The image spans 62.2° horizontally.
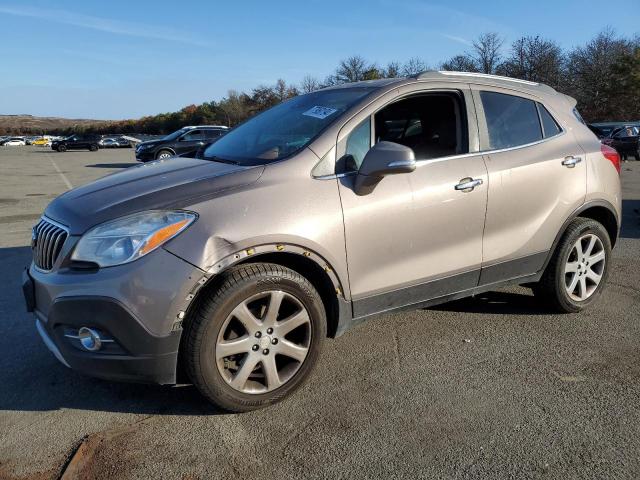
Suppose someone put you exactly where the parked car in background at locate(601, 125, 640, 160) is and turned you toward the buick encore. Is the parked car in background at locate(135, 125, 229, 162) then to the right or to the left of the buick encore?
right

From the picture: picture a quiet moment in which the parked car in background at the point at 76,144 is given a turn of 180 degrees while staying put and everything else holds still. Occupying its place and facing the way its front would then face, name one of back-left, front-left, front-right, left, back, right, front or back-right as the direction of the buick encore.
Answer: right

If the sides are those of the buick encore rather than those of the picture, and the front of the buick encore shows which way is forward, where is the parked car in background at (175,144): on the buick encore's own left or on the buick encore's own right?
on the buick encore's own right

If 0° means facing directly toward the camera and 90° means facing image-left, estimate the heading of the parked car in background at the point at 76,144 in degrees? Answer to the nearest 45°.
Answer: approximately 90°

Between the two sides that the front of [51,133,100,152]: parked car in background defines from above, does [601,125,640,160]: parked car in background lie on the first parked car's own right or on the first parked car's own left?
on the first parked car's own left

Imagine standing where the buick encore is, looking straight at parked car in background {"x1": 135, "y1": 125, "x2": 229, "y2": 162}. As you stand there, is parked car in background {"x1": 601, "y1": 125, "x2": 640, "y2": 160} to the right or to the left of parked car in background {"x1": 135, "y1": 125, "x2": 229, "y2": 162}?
right

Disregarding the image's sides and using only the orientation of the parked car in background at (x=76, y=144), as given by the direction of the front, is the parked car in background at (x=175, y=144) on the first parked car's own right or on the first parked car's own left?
on the first parked car's own left

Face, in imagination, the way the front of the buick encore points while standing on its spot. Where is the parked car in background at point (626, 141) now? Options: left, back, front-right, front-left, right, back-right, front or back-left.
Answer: back
